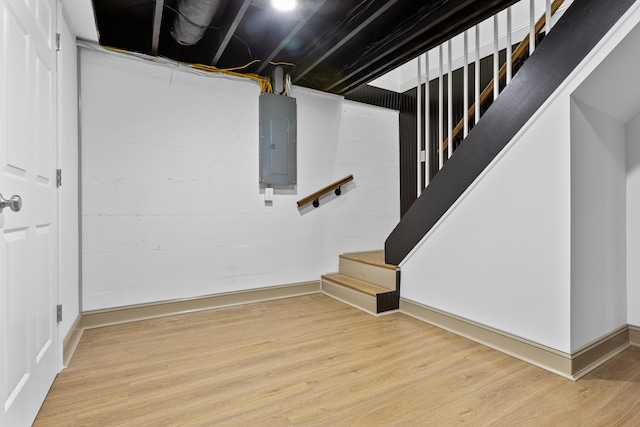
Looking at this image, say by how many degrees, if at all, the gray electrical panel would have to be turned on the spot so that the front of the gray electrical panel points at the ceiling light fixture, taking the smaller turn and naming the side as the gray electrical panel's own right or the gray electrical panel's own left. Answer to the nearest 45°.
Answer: approximately 45° to the gray electrical panel's own right

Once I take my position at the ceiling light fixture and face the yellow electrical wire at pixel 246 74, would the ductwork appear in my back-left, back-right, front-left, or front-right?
front-left

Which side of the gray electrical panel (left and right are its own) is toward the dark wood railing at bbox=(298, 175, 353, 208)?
left

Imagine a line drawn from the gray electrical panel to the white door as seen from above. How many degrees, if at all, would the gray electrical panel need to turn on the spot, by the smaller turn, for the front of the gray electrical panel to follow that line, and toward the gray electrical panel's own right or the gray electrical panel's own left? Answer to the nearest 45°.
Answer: approximately 90° to the gray electrical panel's own right

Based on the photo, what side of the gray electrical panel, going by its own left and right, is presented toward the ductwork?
right

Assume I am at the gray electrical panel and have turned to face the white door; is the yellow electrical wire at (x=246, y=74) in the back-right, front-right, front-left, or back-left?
front-right

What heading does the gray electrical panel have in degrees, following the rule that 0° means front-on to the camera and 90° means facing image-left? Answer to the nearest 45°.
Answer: approximately 315°

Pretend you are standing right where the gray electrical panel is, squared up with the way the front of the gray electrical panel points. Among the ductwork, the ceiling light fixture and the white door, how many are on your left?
0
